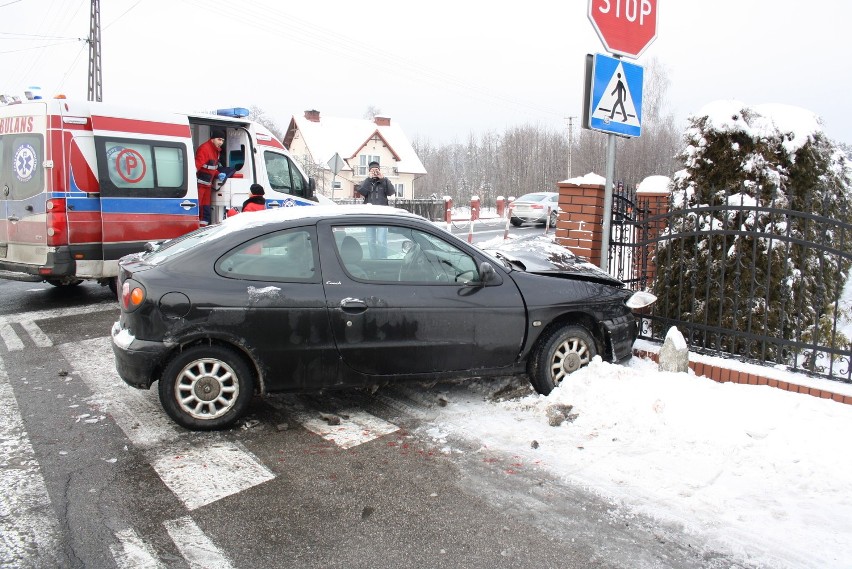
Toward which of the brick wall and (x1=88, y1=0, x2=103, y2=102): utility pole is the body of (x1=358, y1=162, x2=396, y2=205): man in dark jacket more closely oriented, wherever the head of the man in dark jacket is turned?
the brick wall

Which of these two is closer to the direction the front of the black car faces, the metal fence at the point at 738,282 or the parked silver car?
the metal fence

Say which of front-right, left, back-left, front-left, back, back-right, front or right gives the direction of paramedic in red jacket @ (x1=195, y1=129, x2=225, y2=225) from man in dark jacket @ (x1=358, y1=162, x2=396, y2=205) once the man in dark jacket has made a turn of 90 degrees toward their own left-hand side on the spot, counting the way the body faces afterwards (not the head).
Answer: back

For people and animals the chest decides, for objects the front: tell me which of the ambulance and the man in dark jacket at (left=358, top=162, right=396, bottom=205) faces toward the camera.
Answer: the man in dark jacket

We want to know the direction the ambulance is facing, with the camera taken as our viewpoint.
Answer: facing away from the viewer and to the right of the viewer

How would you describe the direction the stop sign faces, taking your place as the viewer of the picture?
facing the viewer and to the right of the viewer

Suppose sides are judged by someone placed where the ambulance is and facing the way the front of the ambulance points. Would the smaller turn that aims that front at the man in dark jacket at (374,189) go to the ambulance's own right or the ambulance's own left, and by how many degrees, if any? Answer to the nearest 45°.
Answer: approximately 45° to the ambulance's own right

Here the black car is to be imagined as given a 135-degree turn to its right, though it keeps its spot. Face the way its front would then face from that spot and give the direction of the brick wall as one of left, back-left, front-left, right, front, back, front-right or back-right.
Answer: back-left

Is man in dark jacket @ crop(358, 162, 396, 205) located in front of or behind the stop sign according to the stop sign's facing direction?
behind

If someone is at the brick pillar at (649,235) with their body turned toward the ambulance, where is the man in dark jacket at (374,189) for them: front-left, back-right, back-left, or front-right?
front-right

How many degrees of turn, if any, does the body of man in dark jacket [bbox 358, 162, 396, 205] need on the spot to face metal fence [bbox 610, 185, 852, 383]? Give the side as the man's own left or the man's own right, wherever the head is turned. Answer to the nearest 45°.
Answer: approximately 45° to the man's own left

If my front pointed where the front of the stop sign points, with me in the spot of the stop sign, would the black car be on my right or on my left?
on my right

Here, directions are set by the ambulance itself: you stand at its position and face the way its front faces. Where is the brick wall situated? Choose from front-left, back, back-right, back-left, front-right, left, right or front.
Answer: right

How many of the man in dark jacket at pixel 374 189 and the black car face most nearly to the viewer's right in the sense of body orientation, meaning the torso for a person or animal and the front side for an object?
1

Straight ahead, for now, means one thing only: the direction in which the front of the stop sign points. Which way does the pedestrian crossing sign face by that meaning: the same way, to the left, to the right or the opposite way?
the same way

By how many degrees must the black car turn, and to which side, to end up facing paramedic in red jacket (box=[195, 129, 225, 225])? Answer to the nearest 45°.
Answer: approximately 90° to its left

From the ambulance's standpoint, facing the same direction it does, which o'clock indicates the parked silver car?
The parked silver car is roughly at 12 o'clock from the ambulance.

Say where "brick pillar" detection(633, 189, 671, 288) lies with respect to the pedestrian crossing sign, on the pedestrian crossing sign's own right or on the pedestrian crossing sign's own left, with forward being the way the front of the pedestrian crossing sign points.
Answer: on the pedestrian crossing sign's own left

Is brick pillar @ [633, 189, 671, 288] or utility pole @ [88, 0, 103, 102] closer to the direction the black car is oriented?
the brick pillar

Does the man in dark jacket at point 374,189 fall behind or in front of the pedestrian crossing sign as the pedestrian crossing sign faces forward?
behind
